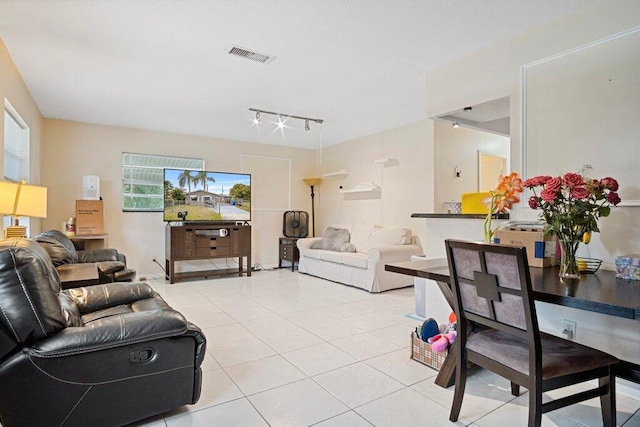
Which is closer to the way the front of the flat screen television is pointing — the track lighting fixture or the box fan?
the track lighting fixture

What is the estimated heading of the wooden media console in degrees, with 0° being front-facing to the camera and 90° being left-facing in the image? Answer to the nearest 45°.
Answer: approximately 0°

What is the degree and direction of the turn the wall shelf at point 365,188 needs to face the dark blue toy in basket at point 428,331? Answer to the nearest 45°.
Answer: approximately 45° to its left

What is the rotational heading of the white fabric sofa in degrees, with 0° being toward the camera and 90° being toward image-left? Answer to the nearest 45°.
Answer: approximately 45°

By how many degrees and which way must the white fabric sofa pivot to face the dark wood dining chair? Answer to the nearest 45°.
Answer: approximately 45° to its left
